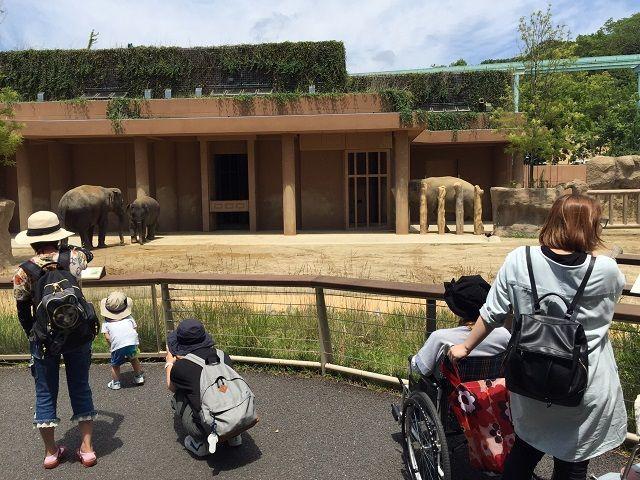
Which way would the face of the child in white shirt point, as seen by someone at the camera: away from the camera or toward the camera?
away from the camera

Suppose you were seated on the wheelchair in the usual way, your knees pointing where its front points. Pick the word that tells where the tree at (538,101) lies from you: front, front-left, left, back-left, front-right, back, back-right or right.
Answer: front-right

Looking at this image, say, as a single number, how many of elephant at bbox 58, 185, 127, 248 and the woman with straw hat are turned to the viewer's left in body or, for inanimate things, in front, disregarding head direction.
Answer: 0

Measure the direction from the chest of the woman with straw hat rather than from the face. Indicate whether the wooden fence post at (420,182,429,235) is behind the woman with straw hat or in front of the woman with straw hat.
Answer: in front

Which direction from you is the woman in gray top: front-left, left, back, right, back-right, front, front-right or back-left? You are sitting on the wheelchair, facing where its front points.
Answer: back

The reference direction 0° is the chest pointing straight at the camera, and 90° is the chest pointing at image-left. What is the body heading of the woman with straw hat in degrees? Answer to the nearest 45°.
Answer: approximately 180°

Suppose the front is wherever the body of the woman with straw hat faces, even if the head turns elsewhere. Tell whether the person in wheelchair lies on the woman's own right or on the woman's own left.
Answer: on the woman's own right

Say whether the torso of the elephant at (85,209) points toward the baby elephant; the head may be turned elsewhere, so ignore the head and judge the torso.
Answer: yes

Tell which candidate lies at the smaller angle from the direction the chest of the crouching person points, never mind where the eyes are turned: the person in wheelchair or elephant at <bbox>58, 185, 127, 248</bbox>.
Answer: the elephant

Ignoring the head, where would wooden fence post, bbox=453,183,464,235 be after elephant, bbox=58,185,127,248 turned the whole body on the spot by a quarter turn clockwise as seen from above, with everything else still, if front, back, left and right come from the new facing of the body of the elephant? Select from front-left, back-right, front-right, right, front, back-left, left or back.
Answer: front-left

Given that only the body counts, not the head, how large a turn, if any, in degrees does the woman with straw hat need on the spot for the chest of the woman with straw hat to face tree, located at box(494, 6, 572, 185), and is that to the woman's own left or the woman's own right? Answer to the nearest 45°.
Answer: approximately 45° to the woman's own right

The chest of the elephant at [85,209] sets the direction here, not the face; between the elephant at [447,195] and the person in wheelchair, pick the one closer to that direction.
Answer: the elephant

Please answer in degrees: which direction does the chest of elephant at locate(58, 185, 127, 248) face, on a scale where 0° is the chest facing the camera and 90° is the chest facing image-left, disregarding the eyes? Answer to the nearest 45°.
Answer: approximately 225°

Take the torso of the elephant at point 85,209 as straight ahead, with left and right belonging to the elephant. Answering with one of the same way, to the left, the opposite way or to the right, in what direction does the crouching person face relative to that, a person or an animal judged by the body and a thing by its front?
to the left

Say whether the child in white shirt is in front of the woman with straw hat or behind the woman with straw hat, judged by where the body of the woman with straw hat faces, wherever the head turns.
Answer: in front

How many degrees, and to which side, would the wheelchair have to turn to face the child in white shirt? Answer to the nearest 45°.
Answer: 0° — it already faces them

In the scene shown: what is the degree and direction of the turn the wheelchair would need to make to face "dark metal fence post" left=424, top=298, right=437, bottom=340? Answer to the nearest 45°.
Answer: approximately 45° to its right

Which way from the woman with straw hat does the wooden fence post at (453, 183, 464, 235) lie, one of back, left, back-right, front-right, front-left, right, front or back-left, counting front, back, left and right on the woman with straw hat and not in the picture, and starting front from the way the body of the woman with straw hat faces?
front-right

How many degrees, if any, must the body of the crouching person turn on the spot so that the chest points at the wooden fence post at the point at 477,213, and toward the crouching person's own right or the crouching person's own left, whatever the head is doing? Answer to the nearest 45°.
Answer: approximately 90° to the crouching person's own right

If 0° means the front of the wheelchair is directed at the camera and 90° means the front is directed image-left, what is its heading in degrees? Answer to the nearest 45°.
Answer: approximately 135°
